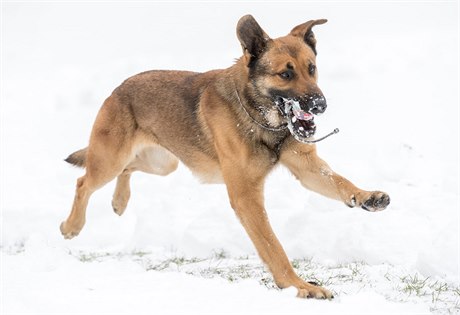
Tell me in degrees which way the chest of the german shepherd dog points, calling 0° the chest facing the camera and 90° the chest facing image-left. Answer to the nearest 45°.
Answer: approximately 315°
